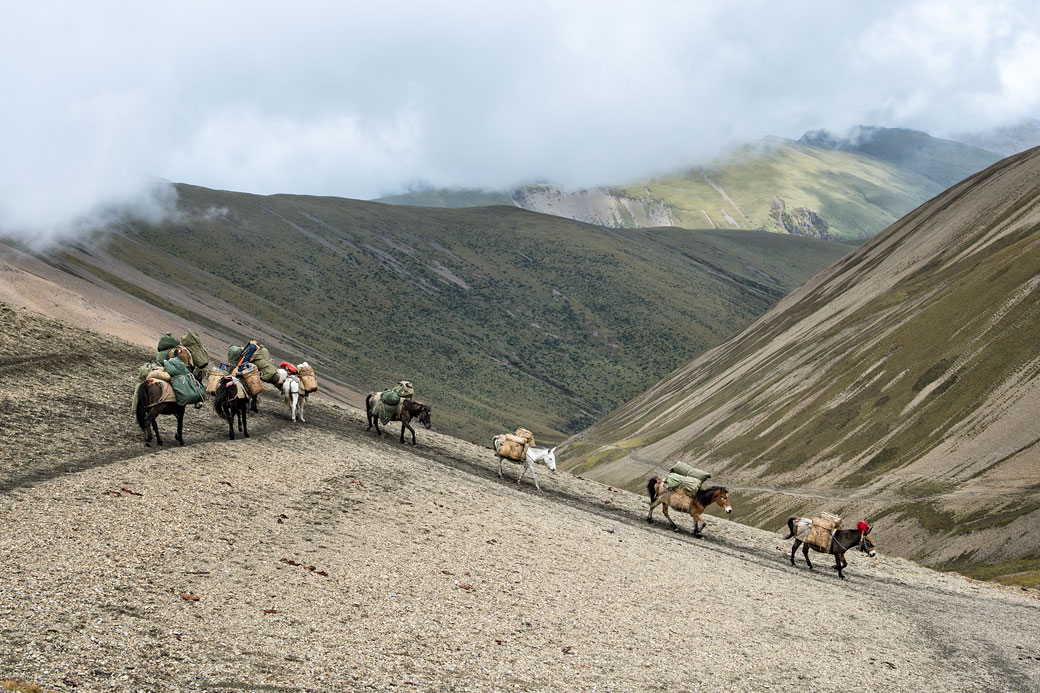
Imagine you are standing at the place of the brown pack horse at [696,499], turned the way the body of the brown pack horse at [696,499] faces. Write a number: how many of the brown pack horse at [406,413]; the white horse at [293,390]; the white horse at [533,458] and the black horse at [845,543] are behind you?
3

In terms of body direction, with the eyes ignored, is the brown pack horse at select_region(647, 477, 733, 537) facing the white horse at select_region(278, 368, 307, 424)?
no

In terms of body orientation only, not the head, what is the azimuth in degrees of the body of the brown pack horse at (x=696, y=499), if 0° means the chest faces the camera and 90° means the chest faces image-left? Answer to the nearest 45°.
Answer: approximately 270°

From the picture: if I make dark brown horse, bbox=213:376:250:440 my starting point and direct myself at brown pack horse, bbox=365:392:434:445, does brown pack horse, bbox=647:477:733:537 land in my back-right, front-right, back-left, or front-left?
front-right

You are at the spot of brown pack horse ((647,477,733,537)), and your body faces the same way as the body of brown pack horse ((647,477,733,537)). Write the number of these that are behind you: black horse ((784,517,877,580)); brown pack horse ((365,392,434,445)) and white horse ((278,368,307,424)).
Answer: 2

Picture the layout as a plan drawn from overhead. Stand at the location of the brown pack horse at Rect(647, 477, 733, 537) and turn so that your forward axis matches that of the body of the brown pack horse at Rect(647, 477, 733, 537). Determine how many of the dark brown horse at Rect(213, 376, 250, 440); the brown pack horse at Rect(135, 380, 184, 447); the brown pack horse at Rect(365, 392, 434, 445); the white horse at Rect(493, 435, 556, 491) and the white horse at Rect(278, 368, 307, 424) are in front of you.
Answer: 0

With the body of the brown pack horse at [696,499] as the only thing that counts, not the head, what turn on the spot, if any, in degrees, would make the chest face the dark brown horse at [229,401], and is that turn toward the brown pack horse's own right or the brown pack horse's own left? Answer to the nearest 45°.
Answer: approximately 135° to the brown pack horse's own right

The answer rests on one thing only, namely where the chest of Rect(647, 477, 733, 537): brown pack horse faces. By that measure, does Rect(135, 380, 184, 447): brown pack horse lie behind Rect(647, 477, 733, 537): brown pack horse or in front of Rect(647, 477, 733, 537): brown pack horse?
behind
